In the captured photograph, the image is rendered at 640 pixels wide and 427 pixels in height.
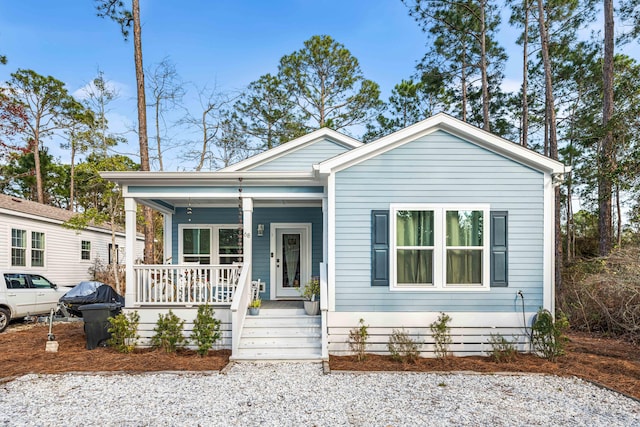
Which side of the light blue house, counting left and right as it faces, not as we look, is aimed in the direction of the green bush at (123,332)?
right

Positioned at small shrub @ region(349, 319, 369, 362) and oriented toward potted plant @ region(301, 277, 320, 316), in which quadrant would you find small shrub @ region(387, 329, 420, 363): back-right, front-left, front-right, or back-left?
back-right

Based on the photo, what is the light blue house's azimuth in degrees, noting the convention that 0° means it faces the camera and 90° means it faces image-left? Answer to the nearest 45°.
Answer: approximately 0°

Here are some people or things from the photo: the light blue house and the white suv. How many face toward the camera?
1
